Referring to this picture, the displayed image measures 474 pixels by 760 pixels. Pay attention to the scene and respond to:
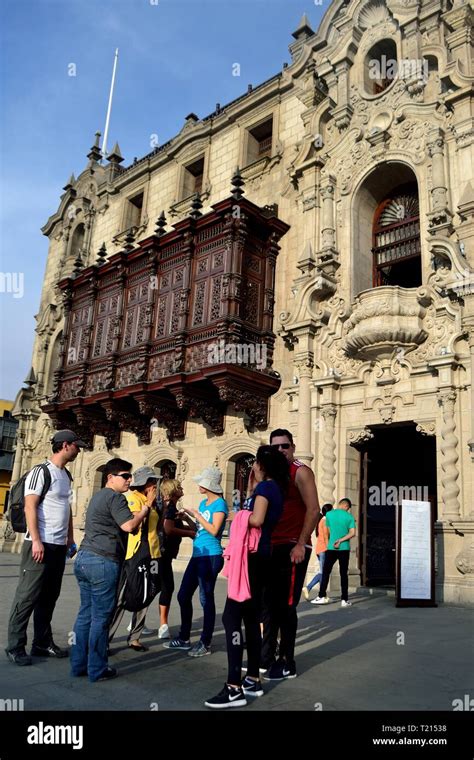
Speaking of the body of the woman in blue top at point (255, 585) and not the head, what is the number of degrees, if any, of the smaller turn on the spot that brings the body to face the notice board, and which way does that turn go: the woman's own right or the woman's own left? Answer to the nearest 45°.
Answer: approximately 135° to the woman's own right

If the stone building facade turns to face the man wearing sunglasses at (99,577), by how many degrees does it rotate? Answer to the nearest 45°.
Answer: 0° — it already faces them

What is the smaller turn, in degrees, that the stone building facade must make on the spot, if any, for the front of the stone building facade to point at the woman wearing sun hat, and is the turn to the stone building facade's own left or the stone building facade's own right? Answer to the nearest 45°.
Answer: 0° — it already faces them

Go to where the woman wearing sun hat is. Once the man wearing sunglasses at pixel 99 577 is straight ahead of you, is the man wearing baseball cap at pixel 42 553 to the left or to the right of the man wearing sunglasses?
right

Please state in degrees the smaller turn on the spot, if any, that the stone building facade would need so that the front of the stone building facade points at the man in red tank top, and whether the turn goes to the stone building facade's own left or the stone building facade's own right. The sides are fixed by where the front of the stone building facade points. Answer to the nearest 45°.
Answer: approximately 45° to the stone building facade's own left

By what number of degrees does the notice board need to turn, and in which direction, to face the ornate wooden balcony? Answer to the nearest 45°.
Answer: approximately 135° to its right

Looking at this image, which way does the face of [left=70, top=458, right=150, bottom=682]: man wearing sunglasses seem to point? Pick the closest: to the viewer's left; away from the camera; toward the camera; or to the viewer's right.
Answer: to the viewer's right

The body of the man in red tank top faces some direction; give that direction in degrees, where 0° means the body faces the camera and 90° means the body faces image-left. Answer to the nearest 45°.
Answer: approximately 45°

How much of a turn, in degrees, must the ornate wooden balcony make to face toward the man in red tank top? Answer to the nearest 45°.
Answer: approximately 45° to its left

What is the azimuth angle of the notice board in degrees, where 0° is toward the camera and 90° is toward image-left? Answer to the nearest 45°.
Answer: approximately 0°

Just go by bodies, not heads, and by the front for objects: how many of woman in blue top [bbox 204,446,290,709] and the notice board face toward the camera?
1

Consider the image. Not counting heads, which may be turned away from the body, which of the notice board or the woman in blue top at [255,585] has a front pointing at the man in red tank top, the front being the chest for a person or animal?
the notice board

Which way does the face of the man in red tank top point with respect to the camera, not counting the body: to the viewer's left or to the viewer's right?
to the viewer's left
